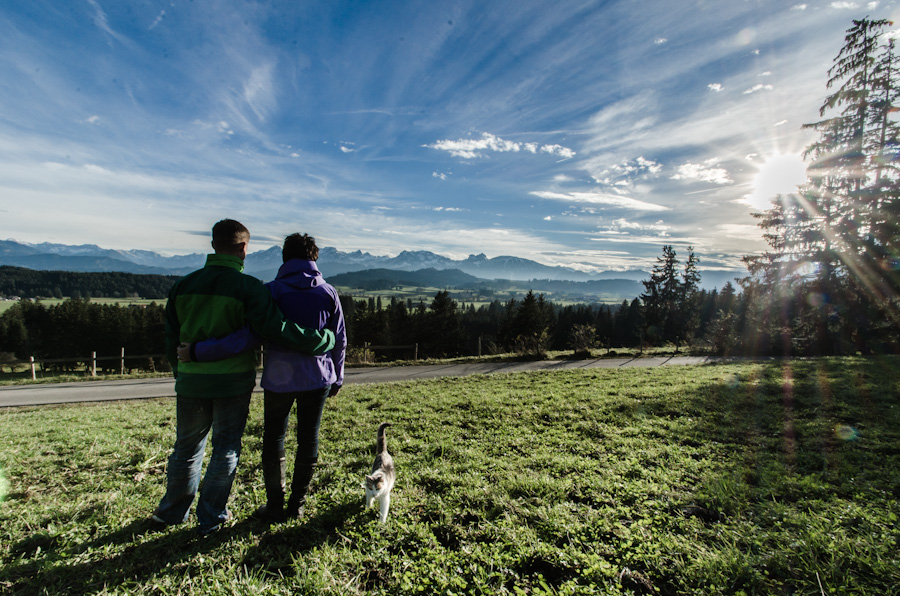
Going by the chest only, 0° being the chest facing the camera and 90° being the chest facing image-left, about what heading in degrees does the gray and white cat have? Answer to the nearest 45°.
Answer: approximately 0°

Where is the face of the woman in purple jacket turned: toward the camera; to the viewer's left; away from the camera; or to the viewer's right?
away from the camera

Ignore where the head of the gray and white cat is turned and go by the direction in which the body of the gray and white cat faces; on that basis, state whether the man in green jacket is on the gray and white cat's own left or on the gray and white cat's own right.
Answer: on the gray and white cat's own right

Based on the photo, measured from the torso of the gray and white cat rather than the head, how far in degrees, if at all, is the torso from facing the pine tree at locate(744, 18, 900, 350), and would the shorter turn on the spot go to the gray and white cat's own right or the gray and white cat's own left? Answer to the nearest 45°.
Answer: approximately 135° to the gray and white cat's own left

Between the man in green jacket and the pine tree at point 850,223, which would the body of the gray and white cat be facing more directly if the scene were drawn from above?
the man in green jacket
